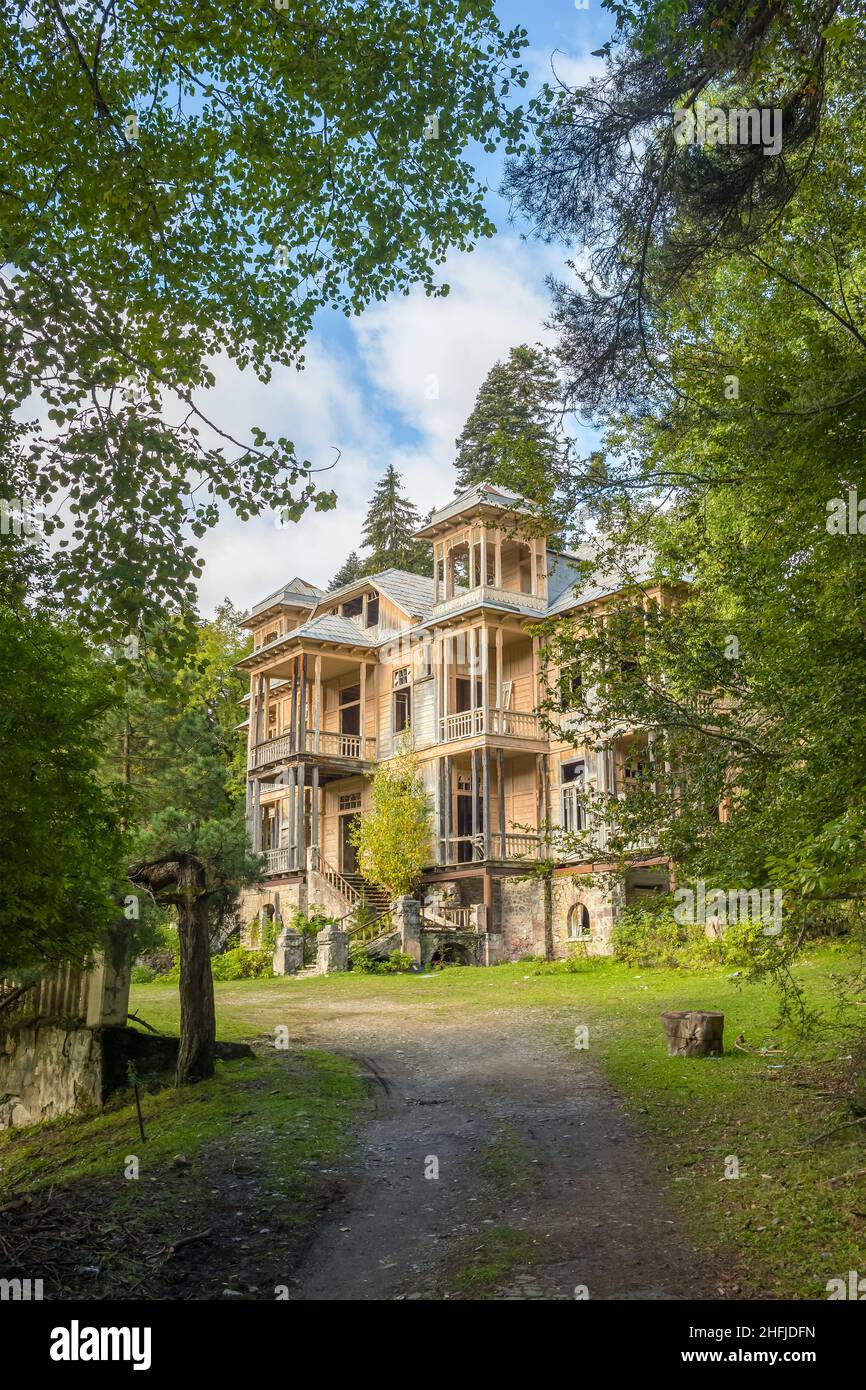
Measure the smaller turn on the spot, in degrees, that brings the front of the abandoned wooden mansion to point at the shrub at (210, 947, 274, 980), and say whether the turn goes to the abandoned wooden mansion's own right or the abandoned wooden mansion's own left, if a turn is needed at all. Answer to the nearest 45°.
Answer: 0° — it already faces it

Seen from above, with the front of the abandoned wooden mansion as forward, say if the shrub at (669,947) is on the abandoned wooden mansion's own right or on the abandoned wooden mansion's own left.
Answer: on the abandoned wooden mansion's own left

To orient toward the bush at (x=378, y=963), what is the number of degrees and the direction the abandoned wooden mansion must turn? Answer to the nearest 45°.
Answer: approximately 45° to its left

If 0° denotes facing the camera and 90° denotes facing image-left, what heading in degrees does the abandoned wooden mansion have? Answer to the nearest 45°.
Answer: approximately 45°

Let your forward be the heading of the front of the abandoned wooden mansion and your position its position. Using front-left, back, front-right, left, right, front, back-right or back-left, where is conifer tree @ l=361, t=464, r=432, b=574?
back-right
